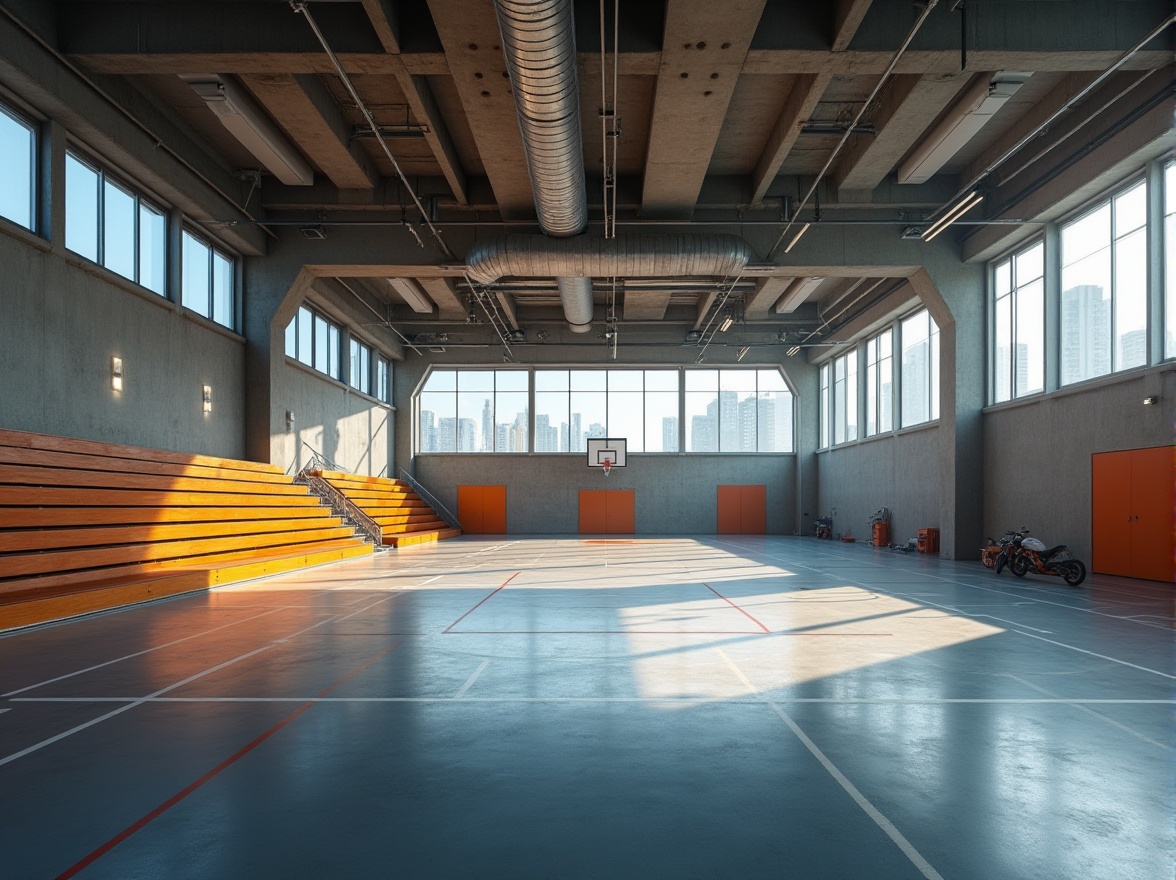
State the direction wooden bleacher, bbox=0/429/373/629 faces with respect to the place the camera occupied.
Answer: facing the viewer and to the right of the viewer

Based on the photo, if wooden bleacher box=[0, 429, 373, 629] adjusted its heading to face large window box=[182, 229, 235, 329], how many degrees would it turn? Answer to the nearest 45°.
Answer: approximately 135° to its left

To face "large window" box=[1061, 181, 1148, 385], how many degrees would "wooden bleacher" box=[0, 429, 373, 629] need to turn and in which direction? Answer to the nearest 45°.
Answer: approximately 45° to its left

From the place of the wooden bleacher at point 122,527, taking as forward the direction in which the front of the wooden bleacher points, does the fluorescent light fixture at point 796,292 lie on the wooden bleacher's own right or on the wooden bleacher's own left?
on the wooden bleacher's own left

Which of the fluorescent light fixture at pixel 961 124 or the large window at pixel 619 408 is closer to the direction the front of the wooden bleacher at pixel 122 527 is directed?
the fluorescent light fixture

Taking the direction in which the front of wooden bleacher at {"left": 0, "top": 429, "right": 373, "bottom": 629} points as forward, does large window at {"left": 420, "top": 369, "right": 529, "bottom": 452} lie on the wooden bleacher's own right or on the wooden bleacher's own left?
on the wooden bleacher's own left
